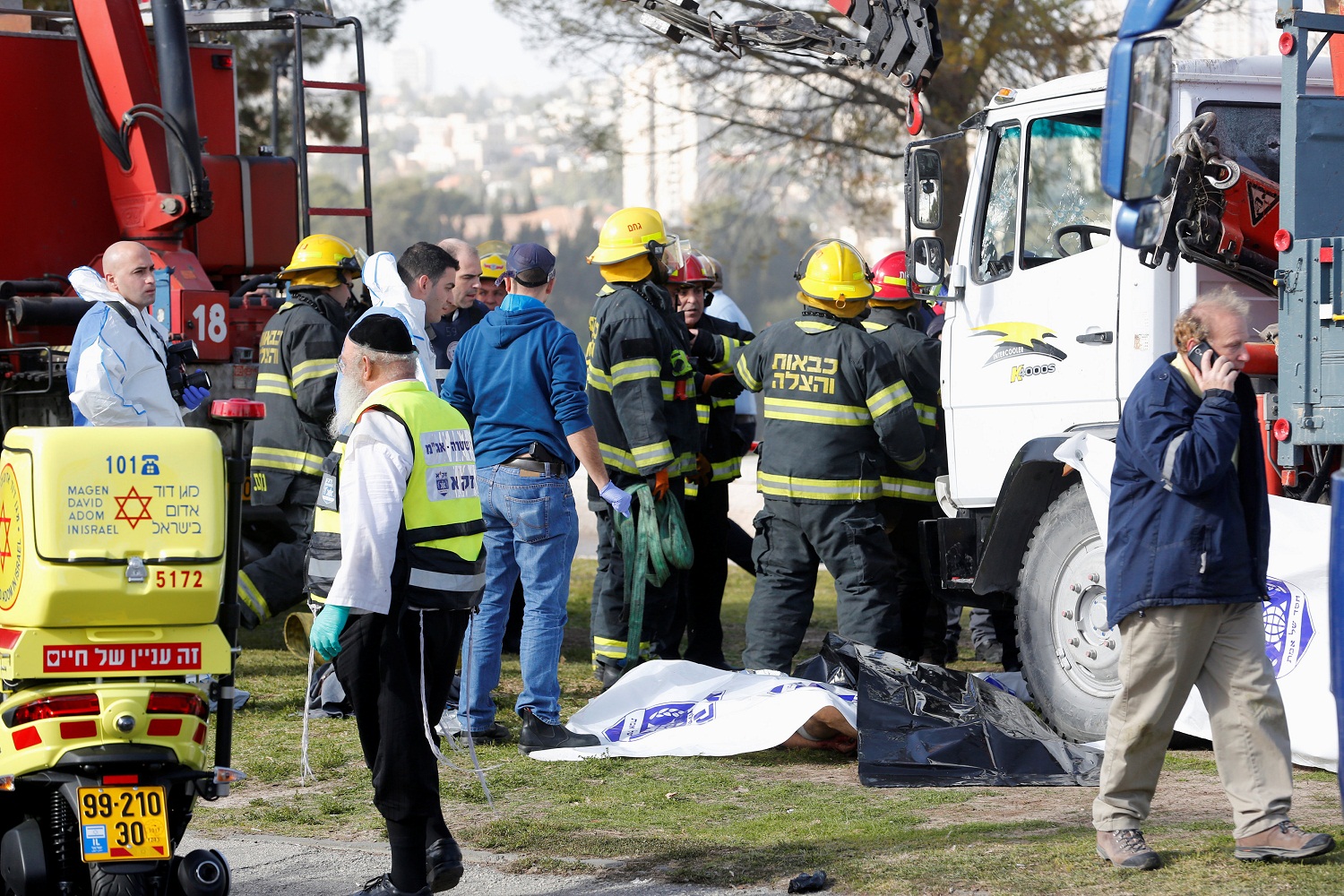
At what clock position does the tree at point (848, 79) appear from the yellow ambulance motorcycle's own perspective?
The tree is roughly at 1 o'clock from the yellow ambulance motorcycle.

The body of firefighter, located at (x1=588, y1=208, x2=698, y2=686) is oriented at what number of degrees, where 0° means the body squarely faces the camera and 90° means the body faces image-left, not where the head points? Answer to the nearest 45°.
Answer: approximately 270°

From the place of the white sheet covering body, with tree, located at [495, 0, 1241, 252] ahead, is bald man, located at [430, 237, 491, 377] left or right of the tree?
left

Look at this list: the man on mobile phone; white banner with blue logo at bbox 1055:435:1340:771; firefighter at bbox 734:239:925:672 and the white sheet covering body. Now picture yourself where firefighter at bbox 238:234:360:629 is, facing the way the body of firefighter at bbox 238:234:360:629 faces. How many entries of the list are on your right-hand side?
4

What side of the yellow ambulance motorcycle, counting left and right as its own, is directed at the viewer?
back

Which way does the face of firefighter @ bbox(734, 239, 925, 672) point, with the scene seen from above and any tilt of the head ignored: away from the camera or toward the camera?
away from the camera

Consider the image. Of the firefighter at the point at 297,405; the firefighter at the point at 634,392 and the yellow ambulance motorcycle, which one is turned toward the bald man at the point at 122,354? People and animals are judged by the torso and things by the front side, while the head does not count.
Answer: the yellow ambulance motorcycle

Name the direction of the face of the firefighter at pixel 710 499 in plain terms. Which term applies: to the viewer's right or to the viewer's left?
to the viewer's left
